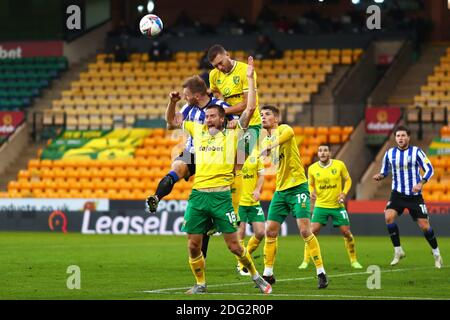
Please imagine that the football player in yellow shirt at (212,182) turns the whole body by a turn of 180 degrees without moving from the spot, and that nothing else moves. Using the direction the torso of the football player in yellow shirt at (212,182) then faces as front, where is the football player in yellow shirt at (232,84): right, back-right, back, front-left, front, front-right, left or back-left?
front

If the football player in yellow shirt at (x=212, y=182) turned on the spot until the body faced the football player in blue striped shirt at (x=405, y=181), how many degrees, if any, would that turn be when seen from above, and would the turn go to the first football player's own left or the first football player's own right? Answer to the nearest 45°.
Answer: approximately 135° to the first football player's own left

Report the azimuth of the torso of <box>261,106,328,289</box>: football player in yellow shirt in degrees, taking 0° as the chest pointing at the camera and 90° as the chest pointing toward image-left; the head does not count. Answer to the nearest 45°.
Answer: approximately 45°

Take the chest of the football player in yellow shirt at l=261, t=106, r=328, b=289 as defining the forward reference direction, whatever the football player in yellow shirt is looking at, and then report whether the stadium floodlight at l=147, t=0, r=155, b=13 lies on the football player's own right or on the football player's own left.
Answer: on the football player's own right

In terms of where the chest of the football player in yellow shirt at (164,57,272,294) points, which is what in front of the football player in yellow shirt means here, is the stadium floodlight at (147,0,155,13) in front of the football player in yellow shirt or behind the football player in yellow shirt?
behind

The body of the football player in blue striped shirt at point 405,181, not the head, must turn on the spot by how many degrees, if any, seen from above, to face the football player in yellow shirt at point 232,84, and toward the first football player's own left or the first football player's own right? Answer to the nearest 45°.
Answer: approximately 45° to the first football player's own right

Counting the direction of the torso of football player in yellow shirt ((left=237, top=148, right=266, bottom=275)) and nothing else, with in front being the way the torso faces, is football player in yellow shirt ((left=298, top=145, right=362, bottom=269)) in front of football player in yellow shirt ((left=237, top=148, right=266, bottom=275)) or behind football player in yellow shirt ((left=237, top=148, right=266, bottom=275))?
behind
